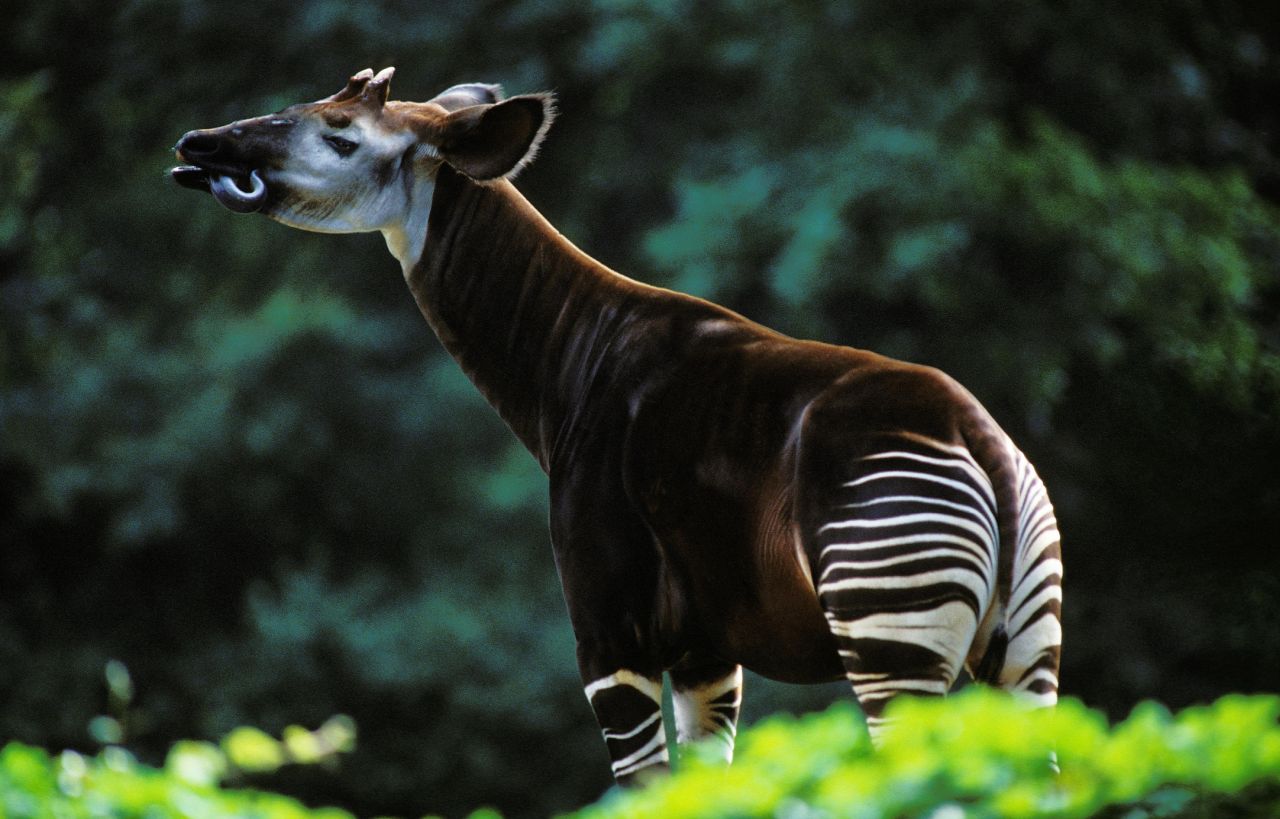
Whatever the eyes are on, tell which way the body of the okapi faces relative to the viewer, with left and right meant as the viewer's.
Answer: facing away from the viewer and to the left of the viewer
